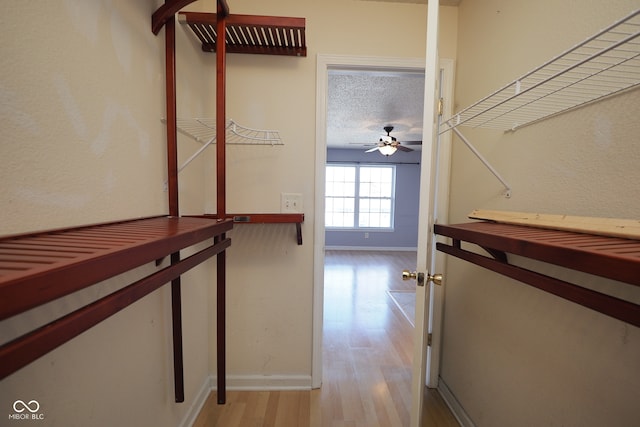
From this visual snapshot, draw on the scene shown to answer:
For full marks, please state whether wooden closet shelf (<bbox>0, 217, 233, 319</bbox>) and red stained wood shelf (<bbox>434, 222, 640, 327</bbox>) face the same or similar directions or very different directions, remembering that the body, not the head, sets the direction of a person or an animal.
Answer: very different directions

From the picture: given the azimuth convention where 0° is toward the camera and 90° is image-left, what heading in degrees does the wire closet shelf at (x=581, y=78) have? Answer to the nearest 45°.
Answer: approximately 45°

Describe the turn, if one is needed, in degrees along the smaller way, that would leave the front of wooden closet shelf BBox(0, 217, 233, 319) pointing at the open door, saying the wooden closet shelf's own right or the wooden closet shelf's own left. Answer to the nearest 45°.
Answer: approximately 45° to the wooden closet shelf's own left

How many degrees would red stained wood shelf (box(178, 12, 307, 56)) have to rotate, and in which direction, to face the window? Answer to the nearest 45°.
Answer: approximately 135° to its left

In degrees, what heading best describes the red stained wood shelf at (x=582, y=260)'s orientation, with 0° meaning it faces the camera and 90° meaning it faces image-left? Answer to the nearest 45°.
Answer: approximately 45°

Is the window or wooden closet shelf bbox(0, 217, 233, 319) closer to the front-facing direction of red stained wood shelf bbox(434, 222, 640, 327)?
the wooden closet shelf

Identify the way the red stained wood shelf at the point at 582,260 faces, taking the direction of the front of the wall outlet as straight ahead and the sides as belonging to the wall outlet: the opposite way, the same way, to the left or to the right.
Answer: to the right

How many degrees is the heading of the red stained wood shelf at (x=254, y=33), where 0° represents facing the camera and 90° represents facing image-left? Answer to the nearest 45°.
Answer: approximately 0°

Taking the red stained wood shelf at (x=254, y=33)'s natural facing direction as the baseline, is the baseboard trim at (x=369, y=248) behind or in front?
behind

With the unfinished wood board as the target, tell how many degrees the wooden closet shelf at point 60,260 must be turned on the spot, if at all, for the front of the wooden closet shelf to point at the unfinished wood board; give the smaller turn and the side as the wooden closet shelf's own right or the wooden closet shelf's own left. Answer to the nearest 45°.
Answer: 0° — it already faces it

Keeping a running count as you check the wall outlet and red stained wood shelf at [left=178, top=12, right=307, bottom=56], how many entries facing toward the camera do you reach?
2
